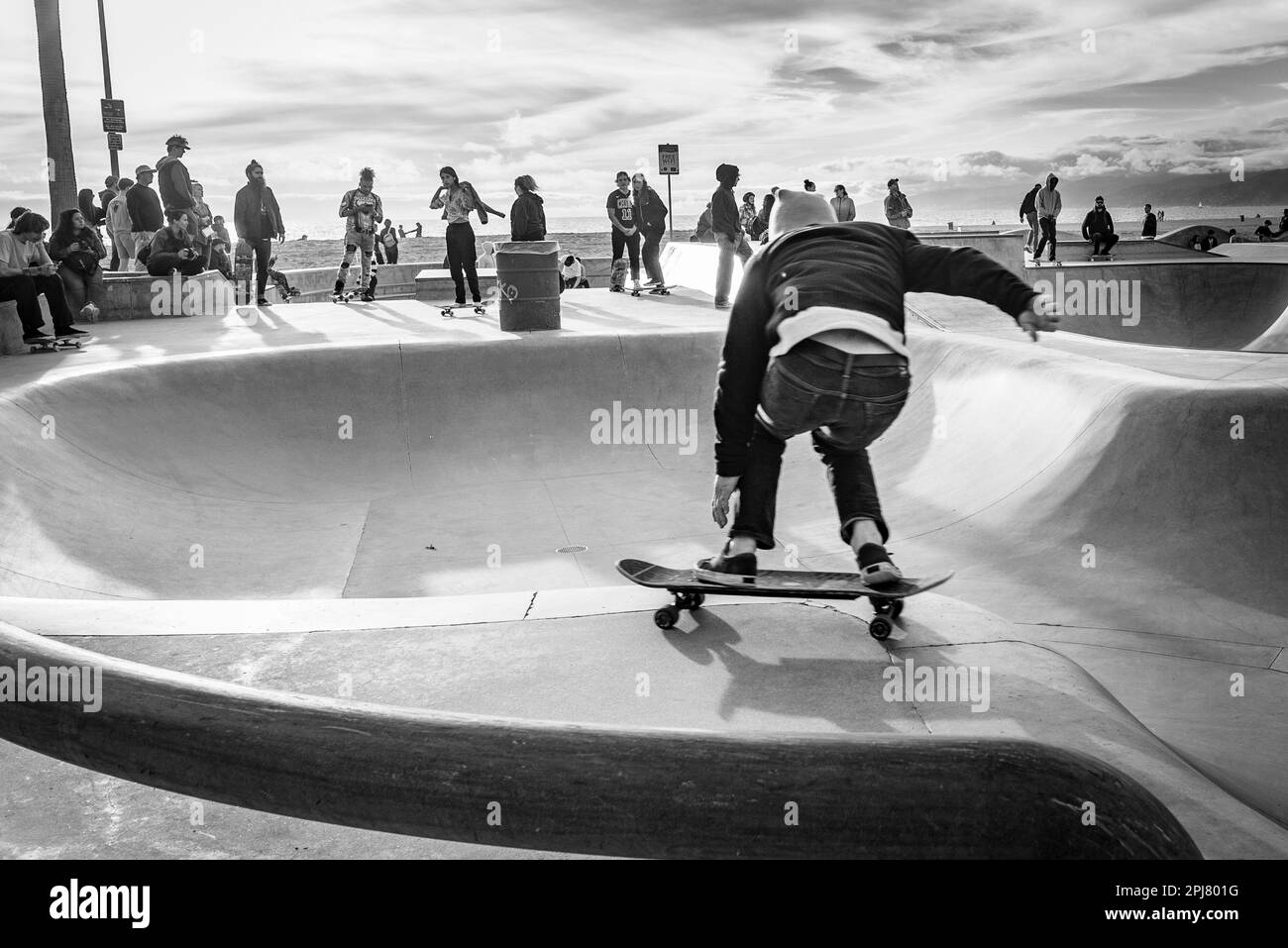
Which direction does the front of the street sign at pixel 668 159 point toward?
toward the camera

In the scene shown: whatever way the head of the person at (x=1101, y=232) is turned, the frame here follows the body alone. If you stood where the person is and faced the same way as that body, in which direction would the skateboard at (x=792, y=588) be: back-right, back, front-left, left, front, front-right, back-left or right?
front

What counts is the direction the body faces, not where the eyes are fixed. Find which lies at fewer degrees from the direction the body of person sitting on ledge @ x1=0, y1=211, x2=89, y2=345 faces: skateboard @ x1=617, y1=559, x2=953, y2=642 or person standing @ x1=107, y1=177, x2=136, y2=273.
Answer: the skateboard

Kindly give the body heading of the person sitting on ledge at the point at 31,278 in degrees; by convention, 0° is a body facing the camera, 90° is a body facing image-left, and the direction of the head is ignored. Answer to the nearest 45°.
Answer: approximately 315°

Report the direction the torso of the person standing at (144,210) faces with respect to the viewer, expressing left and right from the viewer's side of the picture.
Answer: facing the viewer and to the right of the viewer

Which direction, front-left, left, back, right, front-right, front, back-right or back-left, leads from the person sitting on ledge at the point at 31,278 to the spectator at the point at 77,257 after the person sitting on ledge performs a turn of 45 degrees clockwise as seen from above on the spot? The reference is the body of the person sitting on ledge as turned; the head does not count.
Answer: back

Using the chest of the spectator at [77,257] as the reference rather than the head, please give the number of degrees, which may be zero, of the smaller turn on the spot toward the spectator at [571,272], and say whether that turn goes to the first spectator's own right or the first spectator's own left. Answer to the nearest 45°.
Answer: approximately 90° to the first spectator's own left

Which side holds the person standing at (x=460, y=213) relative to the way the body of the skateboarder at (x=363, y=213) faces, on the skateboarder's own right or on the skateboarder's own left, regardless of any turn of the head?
on the skateboarder's own left

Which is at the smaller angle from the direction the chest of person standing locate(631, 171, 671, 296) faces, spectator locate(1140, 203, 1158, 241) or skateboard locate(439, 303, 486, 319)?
the skateboard

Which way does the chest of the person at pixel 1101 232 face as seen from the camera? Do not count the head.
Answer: toward the camera

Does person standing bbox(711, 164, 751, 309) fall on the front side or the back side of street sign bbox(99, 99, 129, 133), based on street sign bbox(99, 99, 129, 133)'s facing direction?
on the front side

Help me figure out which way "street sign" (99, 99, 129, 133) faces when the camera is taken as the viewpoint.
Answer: facing the viewer

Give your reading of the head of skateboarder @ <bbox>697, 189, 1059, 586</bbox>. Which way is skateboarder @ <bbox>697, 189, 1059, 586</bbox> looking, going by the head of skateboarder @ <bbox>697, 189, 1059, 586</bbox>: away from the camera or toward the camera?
away from the camera

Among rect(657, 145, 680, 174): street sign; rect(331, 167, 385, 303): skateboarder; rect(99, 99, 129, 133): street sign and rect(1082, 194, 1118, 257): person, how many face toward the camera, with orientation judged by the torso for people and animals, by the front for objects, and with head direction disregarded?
4
